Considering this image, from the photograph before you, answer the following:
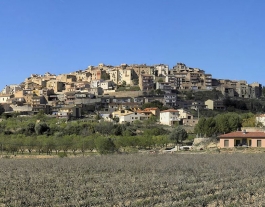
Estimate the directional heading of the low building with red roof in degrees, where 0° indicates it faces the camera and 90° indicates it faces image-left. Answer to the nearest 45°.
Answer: approximately 0°

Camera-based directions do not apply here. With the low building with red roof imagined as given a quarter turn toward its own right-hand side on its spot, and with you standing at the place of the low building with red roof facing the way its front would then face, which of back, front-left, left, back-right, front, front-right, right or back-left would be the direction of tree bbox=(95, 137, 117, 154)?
front
